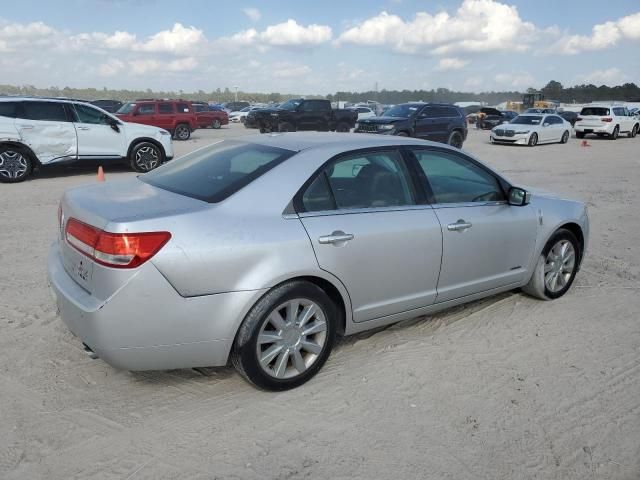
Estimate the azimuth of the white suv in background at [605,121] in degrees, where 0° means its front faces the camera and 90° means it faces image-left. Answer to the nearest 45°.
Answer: approximately 225°

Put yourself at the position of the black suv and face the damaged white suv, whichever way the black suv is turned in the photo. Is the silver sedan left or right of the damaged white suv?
left

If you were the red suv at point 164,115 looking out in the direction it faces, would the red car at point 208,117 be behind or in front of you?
behind

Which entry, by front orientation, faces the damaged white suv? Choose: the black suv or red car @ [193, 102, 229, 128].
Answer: the black suv

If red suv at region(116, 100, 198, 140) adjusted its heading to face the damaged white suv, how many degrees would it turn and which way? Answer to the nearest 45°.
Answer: approximately 45° to its left

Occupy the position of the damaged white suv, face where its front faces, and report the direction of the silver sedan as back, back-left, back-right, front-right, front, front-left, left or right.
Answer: right

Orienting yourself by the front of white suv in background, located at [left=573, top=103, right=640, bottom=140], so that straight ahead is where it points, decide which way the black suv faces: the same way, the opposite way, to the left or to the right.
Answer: the opposite way

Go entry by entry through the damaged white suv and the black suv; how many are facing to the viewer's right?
1

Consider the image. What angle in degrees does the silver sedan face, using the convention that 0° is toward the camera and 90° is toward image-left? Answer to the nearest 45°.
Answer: approximately 225°

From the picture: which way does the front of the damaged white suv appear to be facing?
to the viewer's right
